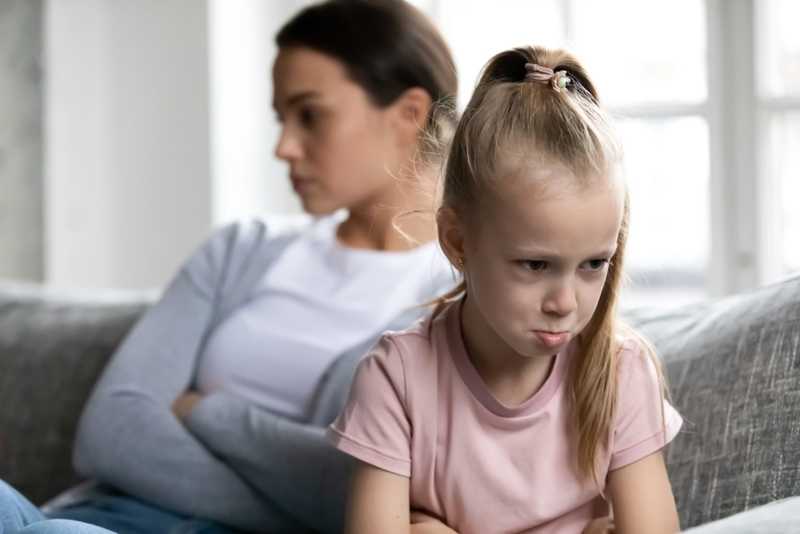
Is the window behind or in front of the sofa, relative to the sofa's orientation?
behind

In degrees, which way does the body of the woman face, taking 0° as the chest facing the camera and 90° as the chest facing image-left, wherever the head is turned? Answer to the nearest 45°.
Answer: approximately 45°

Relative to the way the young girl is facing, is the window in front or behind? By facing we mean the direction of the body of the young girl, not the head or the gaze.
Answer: behind

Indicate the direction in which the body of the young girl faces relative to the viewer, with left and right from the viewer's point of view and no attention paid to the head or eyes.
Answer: facing the viewer

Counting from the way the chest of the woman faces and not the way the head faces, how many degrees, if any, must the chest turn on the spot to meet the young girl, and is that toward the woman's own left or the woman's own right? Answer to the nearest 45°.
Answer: approximately 45° to the woman's own left

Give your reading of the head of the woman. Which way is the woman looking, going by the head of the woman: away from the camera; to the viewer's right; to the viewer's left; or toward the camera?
to the viewer's left
